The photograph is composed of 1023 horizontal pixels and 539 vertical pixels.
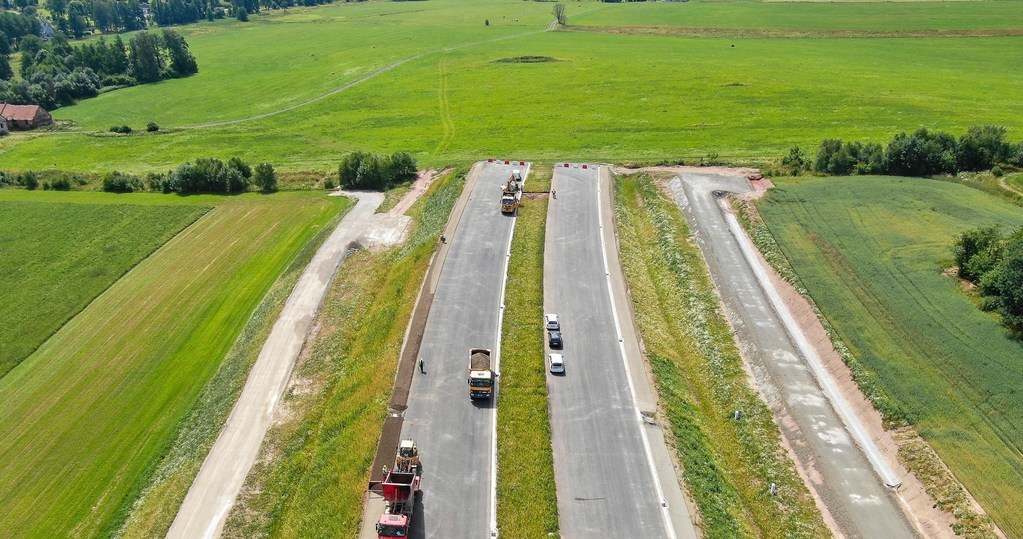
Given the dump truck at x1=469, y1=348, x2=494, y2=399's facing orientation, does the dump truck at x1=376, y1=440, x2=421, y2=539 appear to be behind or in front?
in front

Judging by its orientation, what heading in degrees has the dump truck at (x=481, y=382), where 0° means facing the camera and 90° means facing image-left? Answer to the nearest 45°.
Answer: approximately 0°

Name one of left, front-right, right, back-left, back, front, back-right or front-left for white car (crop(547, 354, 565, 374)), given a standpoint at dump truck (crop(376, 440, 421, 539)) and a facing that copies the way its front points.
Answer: back-left

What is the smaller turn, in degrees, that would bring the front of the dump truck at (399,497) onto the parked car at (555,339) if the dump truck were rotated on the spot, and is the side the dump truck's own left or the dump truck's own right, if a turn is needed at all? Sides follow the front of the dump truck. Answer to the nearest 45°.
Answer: approximately 135° to the dump truck's own left

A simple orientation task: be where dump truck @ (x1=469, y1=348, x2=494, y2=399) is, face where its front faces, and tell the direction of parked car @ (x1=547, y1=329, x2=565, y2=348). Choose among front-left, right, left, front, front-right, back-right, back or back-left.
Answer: back-left
